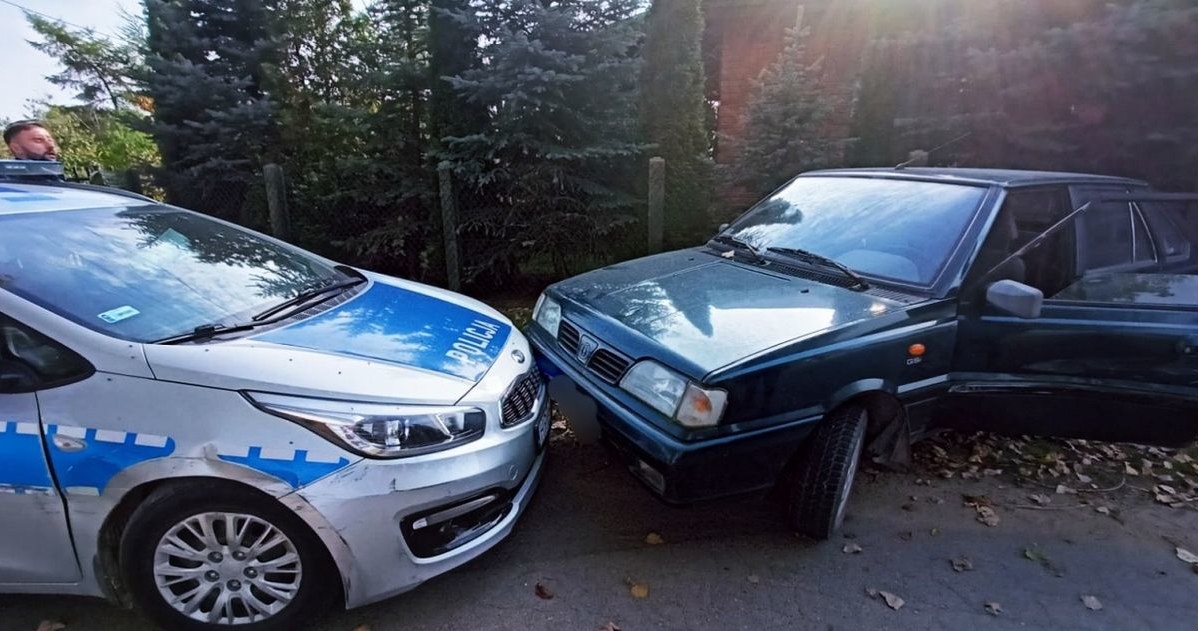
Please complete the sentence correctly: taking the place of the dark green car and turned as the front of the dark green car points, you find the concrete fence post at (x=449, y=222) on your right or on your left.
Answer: on your right

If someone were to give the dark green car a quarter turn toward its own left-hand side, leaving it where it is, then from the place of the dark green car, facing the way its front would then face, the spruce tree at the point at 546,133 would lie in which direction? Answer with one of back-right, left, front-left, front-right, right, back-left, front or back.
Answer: back

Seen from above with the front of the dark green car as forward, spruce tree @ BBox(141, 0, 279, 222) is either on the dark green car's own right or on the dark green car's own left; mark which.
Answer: on the dark green car's own right

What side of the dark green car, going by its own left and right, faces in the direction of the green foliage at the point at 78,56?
right

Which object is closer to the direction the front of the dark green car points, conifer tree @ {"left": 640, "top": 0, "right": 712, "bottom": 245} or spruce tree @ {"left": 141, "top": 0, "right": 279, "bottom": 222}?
the spruce tree

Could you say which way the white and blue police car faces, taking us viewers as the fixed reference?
facing the viewer and to the right of the viewer

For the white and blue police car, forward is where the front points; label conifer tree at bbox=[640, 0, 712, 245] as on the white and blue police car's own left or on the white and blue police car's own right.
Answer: on the white and blue police car's own left

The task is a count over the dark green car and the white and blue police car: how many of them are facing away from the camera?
0

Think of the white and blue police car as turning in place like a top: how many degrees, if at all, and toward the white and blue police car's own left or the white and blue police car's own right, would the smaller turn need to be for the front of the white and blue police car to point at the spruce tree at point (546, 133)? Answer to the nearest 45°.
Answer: approximately 90° to the white and blue police car's own left

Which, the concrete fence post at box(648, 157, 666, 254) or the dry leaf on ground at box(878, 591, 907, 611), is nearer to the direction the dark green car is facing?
the dry leaf on ground
